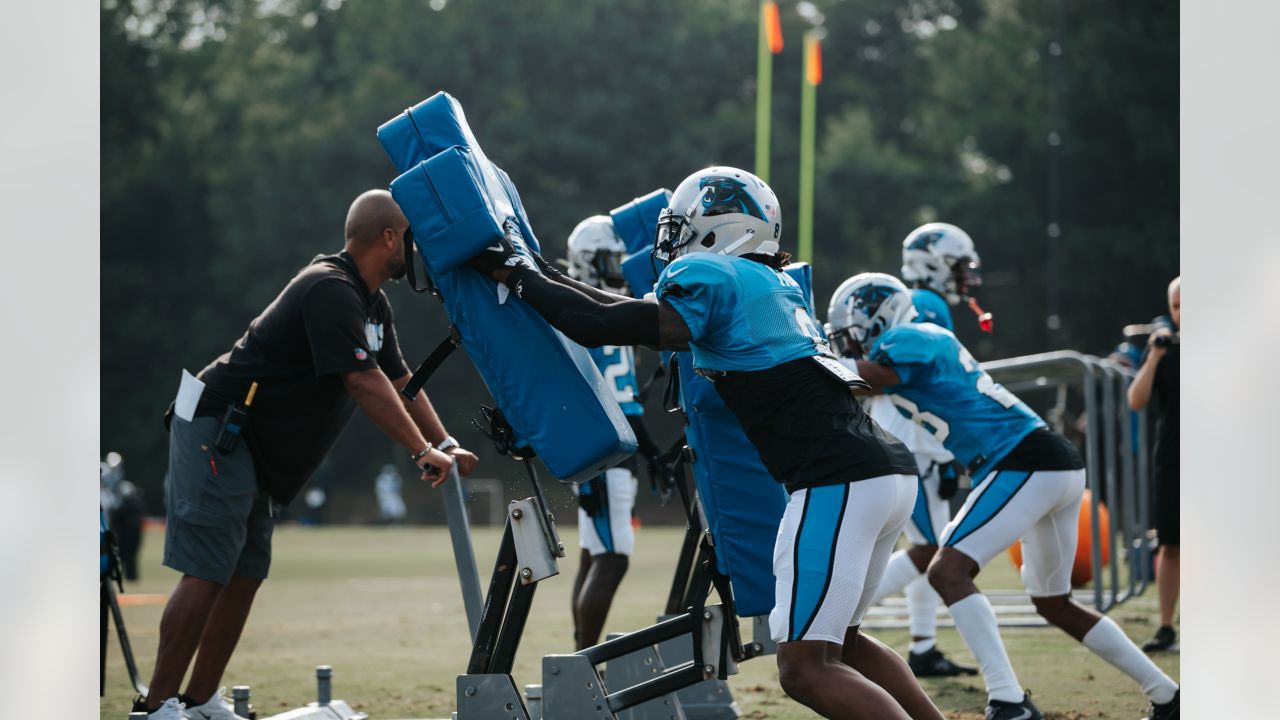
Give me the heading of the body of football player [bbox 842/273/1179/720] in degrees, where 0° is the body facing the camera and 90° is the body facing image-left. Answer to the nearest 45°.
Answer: approximately 90°

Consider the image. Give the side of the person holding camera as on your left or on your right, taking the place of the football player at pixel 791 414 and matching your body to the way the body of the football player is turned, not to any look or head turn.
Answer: on your right

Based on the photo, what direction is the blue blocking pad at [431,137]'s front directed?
to the viewer's right

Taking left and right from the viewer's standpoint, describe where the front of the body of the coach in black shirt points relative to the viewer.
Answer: facing to the right of the viewer

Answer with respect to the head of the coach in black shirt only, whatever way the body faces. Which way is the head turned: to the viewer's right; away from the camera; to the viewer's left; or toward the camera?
to the viewer's right

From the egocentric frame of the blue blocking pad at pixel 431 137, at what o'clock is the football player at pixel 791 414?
The football player is roughly at 1 o'clock from the blue blocking pad.

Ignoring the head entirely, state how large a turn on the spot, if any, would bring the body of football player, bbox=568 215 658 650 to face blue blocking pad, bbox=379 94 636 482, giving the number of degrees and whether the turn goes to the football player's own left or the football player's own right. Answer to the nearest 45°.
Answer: approximately 45° to the football player's own right

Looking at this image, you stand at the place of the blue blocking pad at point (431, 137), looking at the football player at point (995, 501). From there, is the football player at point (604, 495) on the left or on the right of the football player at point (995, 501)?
left

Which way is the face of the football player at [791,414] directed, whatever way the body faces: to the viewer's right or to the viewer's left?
to the viewer's left
